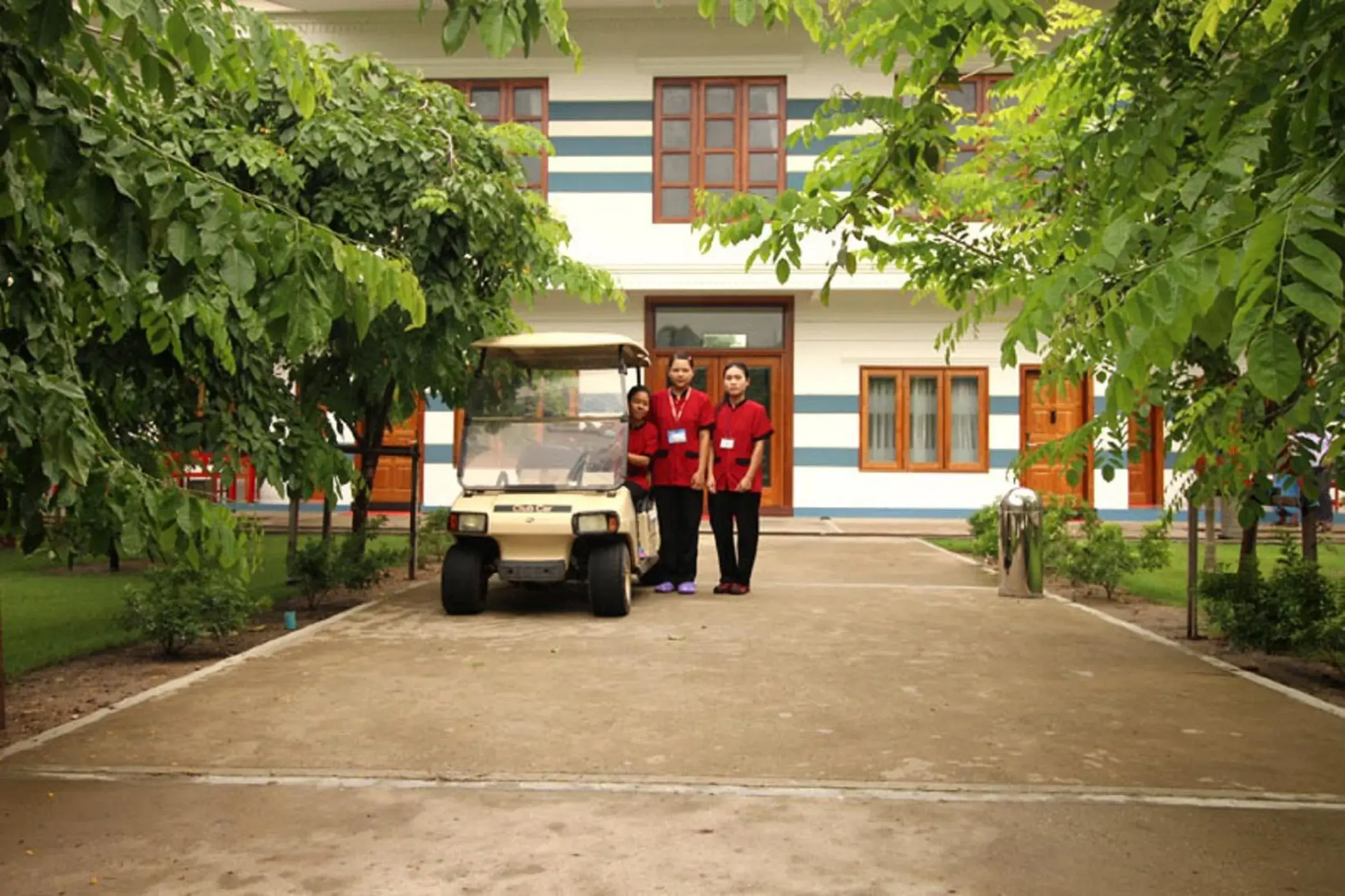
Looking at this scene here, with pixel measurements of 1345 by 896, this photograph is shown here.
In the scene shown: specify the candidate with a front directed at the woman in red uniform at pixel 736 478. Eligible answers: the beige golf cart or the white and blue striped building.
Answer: the white and blue striped building

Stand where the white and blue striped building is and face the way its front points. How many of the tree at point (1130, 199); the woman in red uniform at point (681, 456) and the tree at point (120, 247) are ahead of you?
3

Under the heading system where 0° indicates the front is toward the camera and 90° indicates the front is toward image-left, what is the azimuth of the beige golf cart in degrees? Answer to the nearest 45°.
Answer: approximately 0°

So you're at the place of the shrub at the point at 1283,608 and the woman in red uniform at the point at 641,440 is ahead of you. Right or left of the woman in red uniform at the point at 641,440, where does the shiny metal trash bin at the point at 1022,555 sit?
right

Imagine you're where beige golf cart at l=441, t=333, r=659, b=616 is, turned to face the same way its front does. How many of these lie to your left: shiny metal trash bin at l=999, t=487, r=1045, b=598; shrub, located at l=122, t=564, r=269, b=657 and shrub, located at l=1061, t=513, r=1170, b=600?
2

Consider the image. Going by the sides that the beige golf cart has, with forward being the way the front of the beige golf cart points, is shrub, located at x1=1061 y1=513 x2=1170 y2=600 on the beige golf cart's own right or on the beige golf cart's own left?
on the beige golf cart's own left

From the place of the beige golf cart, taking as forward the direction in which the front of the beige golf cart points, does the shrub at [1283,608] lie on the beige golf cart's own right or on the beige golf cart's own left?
on the beige golf cart's own left
